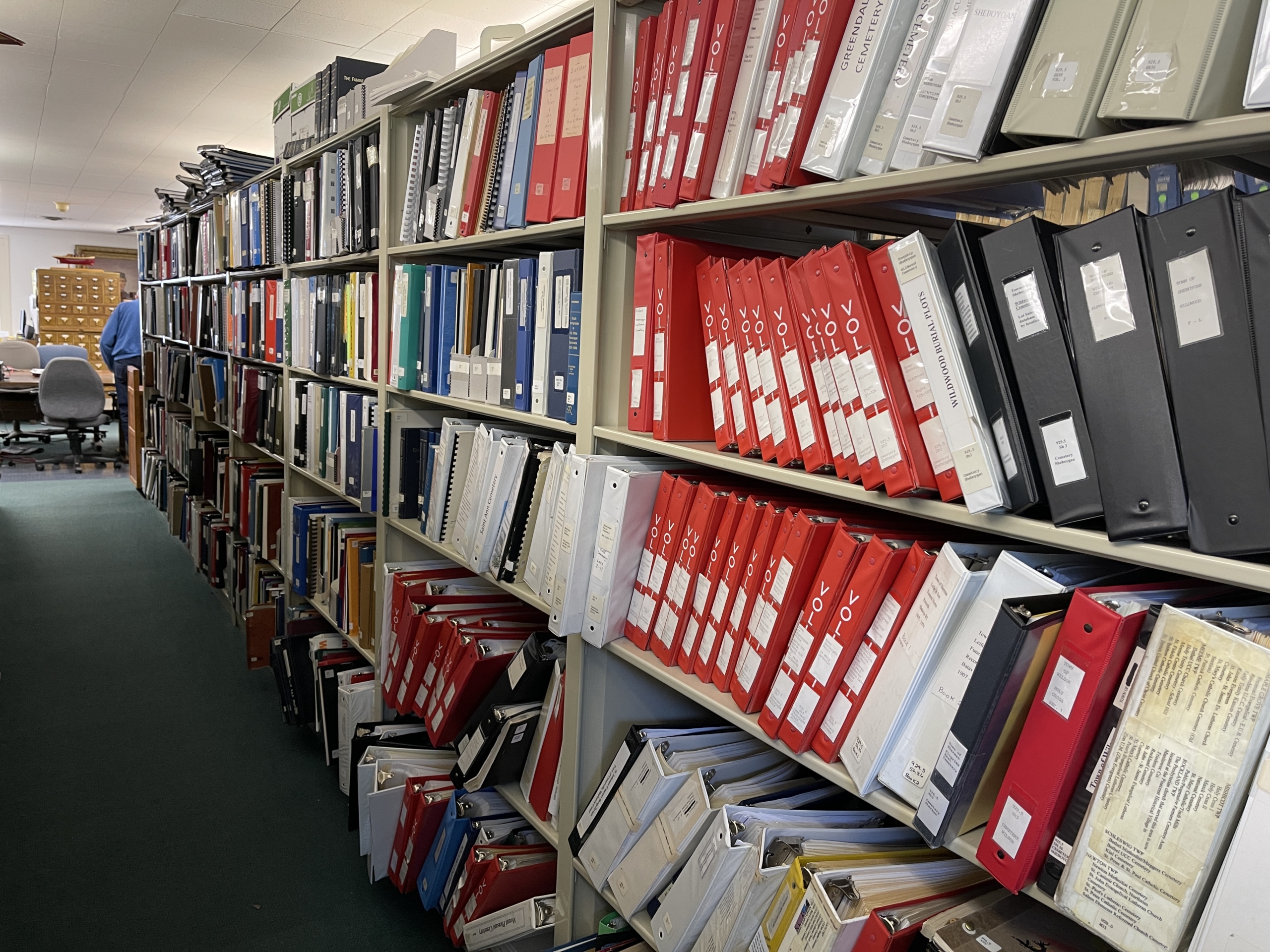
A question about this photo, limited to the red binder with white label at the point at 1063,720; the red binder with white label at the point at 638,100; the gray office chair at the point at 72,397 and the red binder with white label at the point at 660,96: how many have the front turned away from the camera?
1

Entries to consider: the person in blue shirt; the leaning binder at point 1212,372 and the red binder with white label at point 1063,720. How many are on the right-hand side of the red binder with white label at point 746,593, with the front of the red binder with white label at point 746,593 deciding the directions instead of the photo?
1

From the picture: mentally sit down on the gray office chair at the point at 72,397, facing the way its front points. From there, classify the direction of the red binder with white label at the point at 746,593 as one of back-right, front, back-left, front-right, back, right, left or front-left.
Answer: back

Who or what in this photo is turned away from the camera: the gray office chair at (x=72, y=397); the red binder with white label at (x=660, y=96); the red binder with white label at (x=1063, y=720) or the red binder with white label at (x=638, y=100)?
the gray office chair

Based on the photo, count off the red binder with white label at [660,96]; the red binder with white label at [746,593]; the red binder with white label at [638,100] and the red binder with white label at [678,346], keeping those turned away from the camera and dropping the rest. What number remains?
0

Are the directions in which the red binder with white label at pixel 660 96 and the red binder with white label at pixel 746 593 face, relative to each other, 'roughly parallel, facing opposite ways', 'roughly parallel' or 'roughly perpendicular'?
roughly parallel

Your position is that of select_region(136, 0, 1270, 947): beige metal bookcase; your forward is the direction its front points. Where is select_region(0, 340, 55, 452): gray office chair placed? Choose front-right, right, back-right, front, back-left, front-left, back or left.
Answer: right

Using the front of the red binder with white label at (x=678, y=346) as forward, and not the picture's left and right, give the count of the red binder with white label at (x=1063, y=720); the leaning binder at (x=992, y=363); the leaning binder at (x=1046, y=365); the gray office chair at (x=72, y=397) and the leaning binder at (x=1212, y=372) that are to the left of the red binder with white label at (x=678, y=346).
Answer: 4

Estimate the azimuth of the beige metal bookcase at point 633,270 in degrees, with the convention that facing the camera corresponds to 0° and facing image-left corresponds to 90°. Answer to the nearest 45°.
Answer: approximately 45°

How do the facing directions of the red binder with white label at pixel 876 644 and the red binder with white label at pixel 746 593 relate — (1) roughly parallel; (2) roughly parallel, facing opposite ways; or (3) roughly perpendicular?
roughly parallel

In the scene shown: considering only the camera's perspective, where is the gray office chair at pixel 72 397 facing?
facing away from the viewer

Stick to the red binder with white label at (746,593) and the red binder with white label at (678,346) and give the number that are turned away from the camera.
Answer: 0

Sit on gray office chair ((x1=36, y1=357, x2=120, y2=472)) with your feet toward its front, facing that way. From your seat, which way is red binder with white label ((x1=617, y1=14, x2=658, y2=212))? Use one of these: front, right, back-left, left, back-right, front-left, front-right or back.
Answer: back

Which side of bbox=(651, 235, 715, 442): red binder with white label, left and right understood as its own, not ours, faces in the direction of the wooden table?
right

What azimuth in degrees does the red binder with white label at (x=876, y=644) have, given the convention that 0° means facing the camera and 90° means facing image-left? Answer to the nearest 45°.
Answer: approximately 45°

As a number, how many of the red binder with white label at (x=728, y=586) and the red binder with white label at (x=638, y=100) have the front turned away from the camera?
0

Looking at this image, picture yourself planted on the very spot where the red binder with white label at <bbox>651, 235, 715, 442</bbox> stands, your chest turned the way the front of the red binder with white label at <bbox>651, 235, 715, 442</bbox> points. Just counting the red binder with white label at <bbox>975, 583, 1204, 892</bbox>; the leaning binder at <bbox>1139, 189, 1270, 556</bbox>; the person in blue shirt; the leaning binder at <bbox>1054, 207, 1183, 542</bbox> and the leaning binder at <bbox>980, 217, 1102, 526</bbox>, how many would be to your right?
1

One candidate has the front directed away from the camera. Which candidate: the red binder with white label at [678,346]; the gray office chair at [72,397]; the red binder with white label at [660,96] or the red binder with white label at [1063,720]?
the gray office chair
